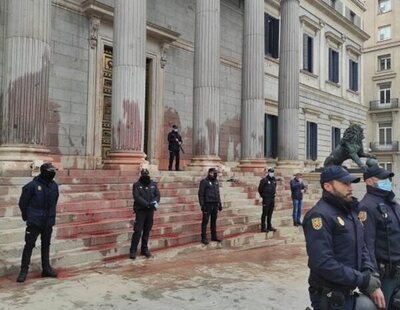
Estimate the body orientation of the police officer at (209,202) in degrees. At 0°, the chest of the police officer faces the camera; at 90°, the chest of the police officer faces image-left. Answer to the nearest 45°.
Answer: approximately 315°

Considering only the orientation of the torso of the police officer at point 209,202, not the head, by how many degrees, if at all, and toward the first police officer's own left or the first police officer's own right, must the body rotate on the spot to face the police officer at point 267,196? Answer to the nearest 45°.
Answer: approximately 90° to the first police officer's own left

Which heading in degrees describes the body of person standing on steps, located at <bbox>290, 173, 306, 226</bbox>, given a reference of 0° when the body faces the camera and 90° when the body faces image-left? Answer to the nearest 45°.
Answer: approximately 315°

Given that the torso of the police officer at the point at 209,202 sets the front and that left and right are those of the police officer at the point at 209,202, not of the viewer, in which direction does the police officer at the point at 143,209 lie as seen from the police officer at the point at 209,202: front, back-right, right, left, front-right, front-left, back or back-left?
right

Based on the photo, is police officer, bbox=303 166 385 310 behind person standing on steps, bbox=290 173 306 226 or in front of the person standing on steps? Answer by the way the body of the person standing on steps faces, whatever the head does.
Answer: in front

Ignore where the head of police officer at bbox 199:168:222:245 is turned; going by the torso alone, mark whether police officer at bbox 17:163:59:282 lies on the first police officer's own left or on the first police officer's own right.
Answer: on the first police officer's own right
